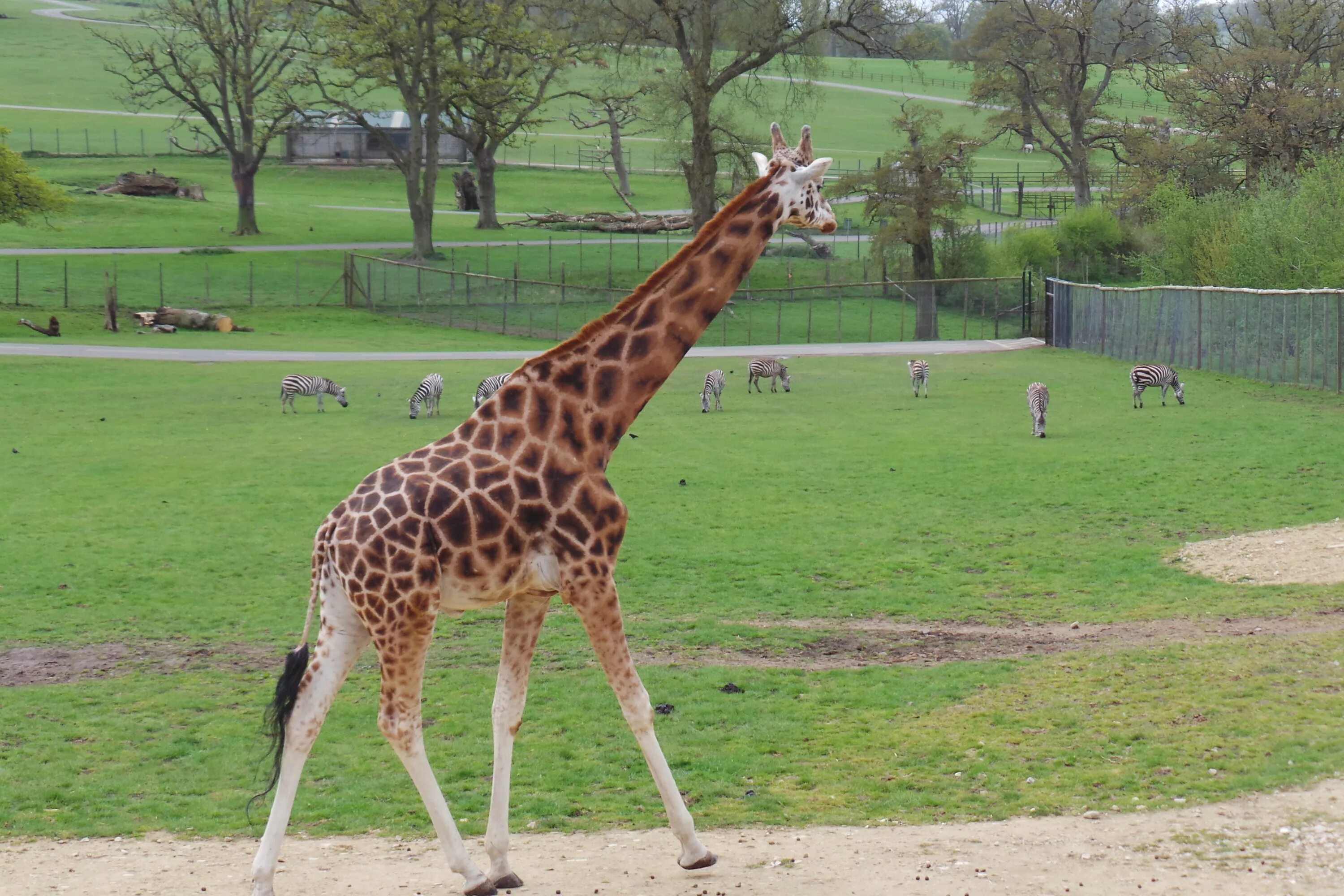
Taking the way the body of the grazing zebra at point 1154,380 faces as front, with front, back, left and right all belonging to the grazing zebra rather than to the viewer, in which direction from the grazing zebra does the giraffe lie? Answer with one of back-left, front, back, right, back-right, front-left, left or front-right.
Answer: right

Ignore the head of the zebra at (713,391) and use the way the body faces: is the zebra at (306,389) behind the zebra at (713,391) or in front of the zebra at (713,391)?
in front

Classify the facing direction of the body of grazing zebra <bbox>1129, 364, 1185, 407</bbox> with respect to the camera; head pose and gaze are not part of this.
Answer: to the viewer's right

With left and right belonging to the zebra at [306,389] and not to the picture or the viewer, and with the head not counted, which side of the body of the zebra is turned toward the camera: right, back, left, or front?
right

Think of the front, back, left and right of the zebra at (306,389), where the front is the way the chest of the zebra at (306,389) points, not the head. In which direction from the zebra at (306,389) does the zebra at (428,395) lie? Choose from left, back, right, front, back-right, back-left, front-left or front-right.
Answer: front-right

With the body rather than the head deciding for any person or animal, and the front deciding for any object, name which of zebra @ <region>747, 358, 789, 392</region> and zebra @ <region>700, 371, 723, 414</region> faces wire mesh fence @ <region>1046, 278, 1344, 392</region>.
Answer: zebra @ <region>747, 358, 789, 392</region>

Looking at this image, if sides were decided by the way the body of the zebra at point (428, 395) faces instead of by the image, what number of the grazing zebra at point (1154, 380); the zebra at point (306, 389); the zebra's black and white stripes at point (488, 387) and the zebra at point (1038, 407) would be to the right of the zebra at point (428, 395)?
1

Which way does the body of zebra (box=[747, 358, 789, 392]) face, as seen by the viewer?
to the viewer's right

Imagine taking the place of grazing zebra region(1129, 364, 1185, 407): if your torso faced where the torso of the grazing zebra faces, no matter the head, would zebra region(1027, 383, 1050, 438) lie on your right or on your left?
on your right

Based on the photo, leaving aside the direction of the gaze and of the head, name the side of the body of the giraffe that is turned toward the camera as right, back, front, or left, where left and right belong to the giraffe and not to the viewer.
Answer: right

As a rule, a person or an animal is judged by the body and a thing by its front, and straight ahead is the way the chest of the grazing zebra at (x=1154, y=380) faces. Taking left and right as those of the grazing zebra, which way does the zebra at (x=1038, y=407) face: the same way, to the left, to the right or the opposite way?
to the right
